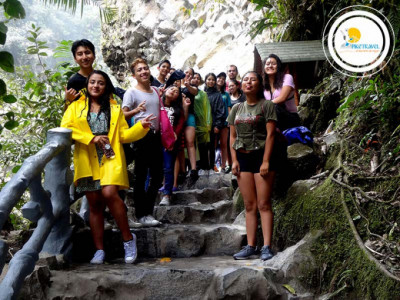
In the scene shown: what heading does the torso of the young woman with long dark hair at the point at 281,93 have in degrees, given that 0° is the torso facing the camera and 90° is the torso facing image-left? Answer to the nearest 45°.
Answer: approximately 45°

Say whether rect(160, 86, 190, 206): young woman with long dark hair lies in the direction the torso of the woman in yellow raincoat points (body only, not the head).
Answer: no

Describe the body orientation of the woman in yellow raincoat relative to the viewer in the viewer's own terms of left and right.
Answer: facing the viewer

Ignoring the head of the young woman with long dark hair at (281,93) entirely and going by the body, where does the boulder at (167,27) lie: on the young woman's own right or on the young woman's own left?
on the young woman's own right

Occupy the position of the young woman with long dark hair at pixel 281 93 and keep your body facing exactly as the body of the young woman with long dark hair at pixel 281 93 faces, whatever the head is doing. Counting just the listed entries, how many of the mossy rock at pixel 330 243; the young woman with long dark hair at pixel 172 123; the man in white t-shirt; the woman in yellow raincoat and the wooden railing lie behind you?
0

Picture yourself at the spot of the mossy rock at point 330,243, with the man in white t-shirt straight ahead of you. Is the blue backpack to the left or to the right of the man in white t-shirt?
right

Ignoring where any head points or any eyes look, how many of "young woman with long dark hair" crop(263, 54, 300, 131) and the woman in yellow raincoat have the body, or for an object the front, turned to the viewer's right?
0

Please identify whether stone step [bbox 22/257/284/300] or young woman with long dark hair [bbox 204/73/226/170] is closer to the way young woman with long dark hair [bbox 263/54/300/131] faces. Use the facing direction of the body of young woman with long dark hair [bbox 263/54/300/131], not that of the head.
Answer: the stone step

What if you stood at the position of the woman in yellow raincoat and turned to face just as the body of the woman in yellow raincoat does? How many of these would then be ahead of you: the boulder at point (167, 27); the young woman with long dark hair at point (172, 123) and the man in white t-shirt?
0

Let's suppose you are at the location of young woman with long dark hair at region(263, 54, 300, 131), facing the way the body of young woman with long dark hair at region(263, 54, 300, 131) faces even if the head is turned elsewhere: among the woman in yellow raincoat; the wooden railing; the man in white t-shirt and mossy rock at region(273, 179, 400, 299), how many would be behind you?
0

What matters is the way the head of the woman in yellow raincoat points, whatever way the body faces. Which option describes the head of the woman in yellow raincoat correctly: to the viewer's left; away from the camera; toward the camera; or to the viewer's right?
toward the camera

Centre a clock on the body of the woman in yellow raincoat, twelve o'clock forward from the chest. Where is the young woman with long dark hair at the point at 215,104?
The young woman with long dark hair is roughly at 7 o'clock from the woman in yellow raincoat.

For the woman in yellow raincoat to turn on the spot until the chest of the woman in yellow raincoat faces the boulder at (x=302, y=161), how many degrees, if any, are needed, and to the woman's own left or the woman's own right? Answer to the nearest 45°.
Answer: approximately 90° to the woman's own left
